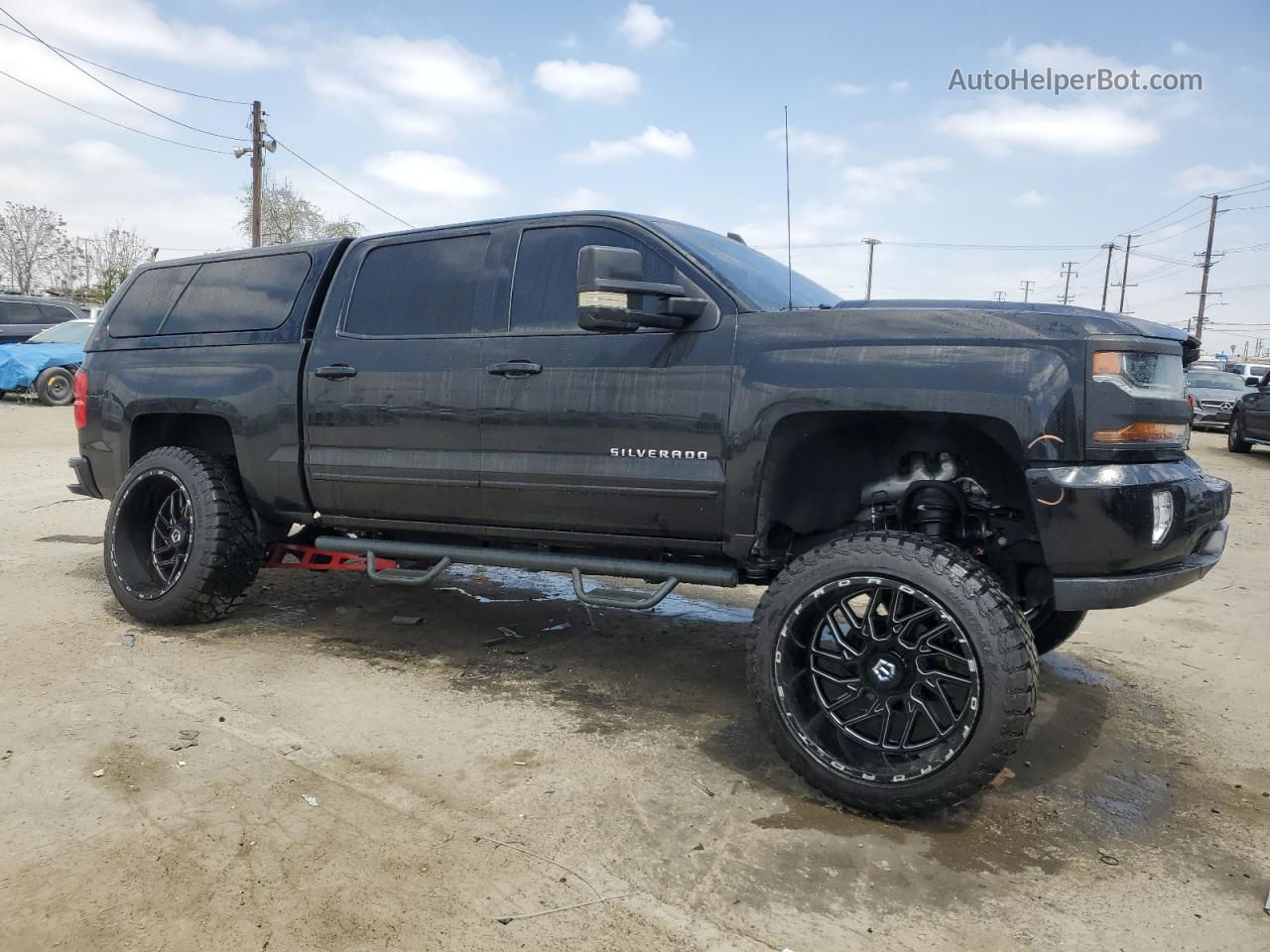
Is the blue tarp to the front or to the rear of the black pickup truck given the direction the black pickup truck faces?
to the rear

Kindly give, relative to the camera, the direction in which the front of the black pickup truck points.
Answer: facing the viewer and to the right of the viewer

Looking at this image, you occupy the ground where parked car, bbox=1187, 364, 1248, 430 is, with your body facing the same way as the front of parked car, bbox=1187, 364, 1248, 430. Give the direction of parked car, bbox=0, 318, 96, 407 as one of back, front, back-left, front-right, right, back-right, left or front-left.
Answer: right

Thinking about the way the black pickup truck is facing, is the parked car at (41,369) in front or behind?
behind

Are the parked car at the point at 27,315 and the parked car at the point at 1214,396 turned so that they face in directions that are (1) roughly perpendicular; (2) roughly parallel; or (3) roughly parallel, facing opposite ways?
roughly perpendicular

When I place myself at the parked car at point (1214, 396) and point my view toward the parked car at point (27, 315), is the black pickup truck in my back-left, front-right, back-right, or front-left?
front-left

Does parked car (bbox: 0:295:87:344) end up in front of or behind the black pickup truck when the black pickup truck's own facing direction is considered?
behind

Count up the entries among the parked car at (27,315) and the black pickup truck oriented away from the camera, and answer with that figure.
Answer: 0

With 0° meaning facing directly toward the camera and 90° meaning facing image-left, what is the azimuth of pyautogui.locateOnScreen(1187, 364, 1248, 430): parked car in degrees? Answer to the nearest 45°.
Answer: approximately 315°

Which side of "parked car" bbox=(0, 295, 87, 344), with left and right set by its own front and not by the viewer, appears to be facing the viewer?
right

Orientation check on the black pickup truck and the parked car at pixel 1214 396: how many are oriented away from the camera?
0
